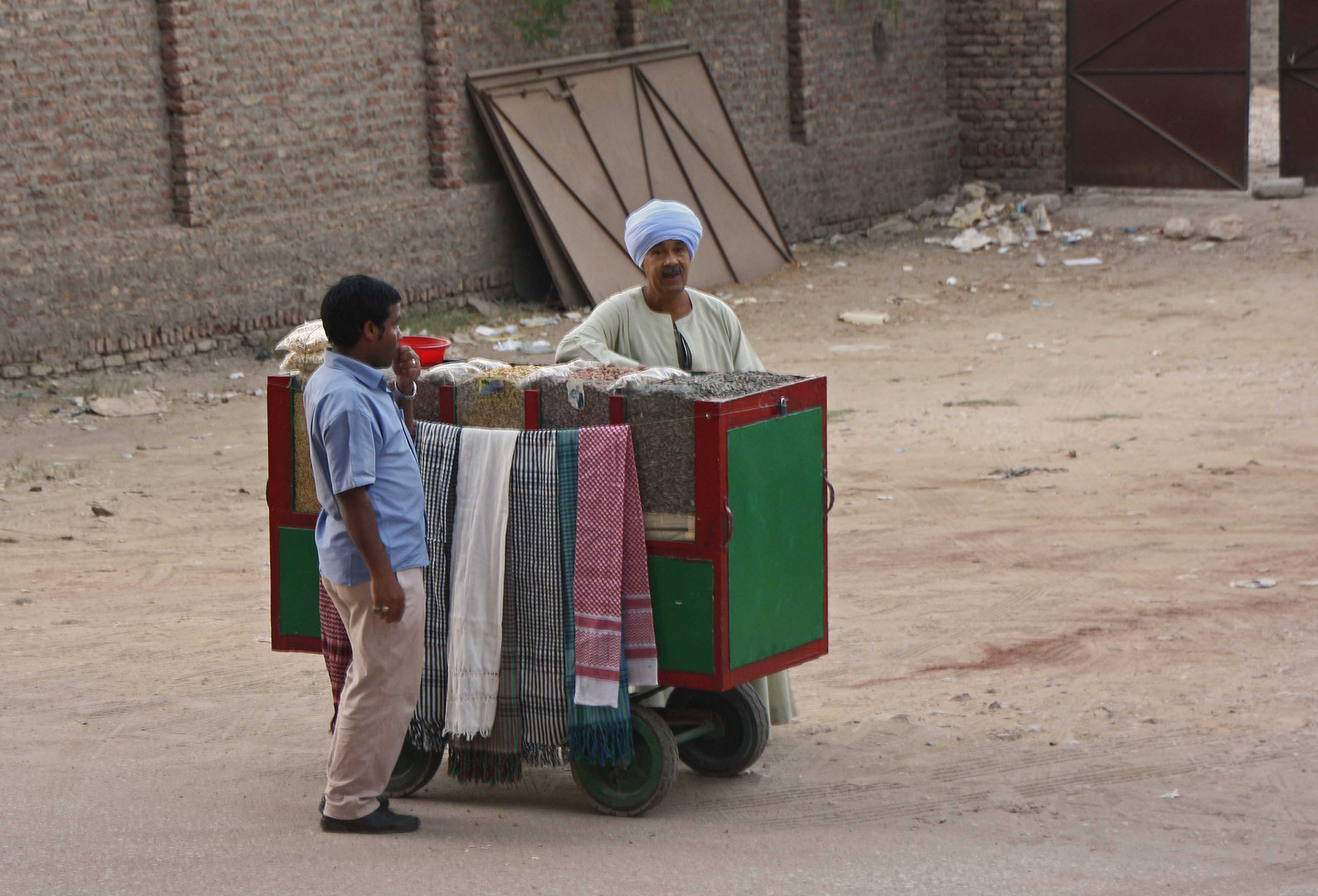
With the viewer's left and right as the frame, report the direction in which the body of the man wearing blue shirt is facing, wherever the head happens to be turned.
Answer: facing to the right of the viewer

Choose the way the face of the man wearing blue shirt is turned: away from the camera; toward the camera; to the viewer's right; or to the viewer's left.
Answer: to the viewer's right

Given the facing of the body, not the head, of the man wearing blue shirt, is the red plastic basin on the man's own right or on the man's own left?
on the man's own left
